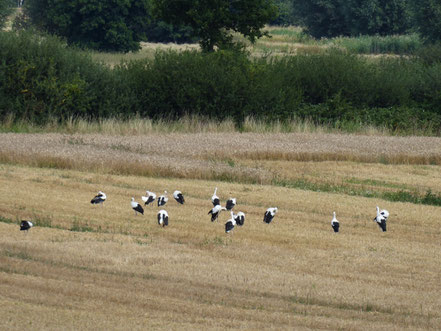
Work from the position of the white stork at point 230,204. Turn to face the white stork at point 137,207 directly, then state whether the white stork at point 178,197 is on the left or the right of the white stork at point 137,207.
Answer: right

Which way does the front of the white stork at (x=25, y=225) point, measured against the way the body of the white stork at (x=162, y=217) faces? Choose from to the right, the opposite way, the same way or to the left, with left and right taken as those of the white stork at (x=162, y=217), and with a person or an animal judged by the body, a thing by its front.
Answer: to the right
